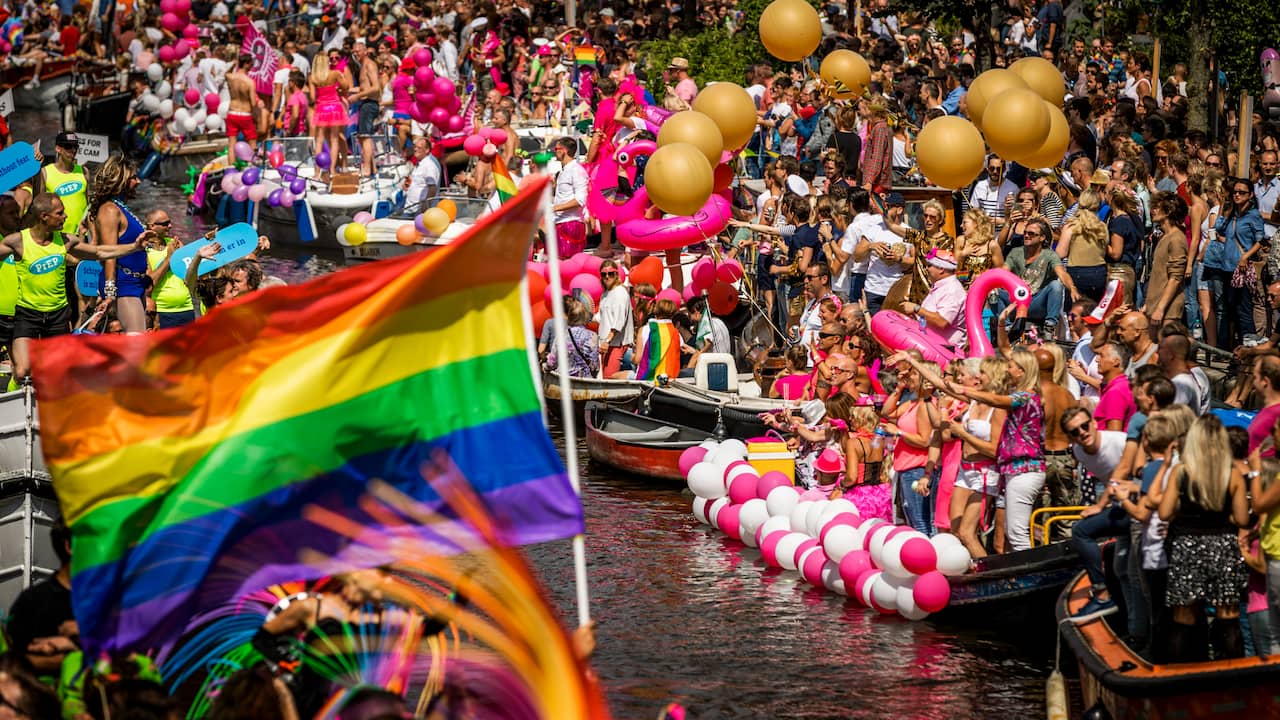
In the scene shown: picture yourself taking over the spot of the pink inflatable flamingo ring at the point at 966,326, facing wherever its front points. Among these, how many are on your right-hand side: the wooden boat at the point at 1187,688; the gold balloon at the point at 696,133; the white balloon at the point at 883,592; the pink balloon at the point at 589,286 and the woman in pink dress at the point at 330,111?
2

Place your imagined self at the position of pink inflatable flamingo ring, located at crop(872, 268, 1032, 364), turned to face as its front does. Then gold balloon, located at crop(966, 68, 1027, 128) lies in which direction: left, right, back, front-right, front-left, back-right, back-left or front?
left

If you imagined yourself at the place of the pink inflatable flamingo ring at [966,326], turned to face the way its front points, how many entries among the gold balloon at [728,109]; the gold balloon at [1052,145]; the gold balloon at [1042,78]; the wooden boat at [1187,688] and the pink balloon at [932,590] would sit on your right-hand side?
2

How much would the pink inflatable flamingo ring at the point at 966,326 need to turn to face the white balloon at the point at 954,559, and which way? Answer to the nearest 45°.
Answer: approximately 90° to its right

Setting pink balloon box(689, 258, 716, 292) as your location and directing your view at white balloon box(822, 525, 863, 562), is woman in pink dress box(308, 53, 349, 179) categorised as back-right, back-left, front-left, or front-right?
back-right

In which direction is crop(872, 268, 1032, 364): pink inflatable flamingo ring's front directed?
to the viewer's right

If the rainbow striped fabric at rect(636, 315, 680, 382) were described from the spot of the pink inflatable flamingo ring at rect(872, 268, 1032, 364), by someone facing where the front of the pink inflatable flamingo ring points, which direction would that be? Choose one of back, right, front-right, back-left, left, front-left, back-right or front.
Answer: back-left

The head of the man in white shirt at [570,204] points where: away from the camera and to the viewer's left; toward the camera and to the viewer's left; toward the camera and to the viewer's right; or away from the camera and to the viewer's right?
toward the camera and to the viewer's left
